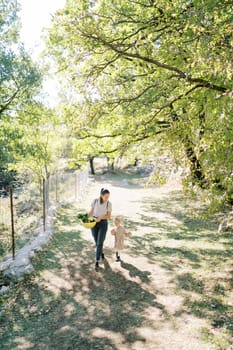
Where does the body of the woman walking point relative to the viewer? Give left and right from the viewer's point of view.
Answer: facing the viewer
